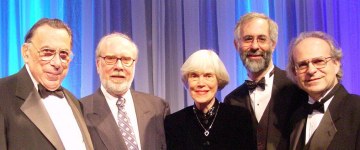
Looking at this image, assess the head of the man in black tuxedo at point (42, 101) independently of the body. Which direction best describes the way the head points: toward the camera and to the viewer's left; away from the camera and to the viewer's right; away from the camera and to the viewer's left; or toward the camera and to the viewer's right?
toward the camera and to the viewer's right

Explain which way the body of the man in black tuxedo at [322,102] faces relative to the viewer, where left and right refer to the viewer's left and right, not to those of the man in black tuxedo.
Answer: facing the viewer and to the left of the viewer

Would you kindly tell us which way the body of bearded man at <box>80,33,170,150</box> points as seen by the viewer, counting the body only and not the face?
toward the camera

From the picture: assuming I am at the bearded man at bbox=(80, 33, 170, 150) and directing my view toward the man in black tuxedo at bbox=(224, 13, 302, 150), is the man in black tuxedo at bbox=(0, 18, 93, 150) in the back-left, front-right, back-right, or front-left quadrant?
back-right

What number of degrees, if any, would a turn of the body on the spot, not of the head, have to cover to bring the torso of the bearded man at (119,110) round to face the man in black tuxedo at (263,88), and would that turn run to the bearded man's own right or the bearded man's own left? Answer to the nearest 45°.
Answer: approximately 90° to the bearded man's own left

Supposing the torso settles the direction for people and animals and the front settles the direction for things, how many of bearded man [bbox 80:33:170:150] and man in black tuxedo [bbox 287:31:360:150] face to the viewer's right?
0

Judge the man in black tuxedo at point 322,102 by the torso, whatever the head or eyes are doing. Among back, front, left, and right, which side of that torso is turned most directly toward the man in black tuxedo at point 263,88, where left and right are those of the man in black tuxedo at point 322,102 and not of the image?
right

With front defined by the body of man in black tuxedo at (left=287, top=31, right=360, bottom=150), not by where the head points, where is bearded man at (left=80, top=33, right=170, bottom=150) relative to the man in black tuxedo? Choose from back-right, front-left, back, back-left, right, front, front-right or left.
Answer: front-right

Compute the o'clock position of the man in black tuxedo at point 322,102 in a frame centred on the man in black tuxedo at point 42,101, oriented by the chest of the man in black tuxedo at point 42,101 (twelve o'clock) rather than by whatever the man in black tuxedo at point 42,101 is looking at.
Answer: the man in black tuxedo at point 322,102 is roughly at 11 o'clock from the man in black tuxedo at point 42,101.

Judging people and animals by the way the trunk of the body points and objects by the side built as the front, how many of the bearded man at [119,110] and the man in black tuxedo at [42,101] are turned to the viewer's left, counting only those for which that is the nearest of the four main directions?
0
